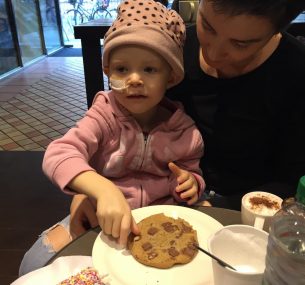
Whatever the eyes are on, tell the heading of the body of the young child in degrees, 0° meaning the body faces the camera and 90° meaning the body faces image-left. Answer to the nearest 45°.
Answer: approximately 0°
